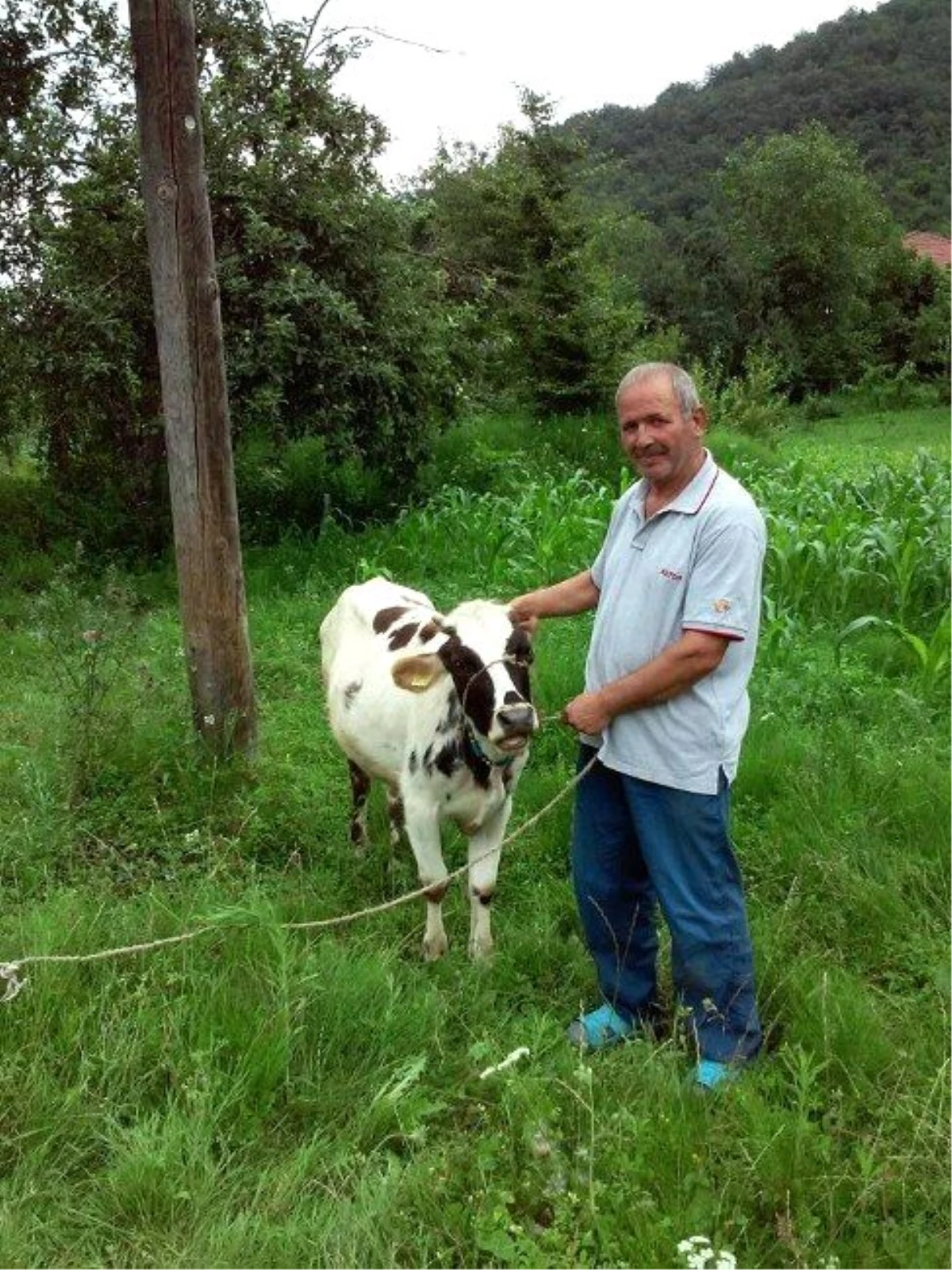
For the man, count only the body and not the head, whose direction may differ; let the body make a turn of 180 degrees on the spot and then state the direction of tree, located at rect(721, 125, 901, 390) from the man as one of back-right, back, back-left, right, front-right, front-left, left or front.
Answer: front-left

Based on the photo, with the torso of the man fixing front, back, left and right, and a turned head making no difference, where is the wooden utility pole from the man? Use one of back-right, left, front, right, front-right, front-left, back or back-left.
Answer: right

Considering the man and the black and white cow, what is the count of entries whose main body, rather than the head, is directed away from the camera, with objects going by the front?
0

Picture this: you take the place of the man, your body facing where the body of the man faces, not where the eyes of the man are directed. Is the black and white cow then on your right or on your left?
on your right

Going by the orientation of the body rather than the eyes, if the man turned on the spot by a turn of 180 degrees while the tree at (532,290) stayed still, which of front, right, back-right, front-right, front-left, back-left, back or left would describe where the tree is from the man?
front-left

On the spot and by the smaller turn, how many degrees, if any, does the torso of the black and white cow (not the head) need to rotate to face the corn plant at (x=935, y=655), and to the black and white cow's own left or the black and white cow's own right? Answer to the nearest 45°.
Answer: approximately 90° to the black and white cow's own left

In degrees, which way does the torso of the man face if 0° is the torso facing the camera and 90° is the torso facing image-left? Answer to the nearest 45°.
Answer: approximately 45°

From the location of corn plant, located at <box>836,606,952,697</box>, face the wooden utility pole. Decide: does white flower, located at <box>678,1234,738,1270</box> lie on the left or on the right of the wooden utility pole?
left

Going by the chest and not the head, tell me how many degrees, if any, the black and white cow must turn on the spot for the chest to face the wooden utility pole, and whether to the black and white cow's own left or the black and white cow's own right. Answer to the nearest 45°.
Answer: approximately 180°

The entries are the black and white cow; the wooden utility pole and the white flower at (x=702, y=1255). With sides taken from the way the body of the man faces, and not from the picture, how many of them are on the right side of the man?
2
